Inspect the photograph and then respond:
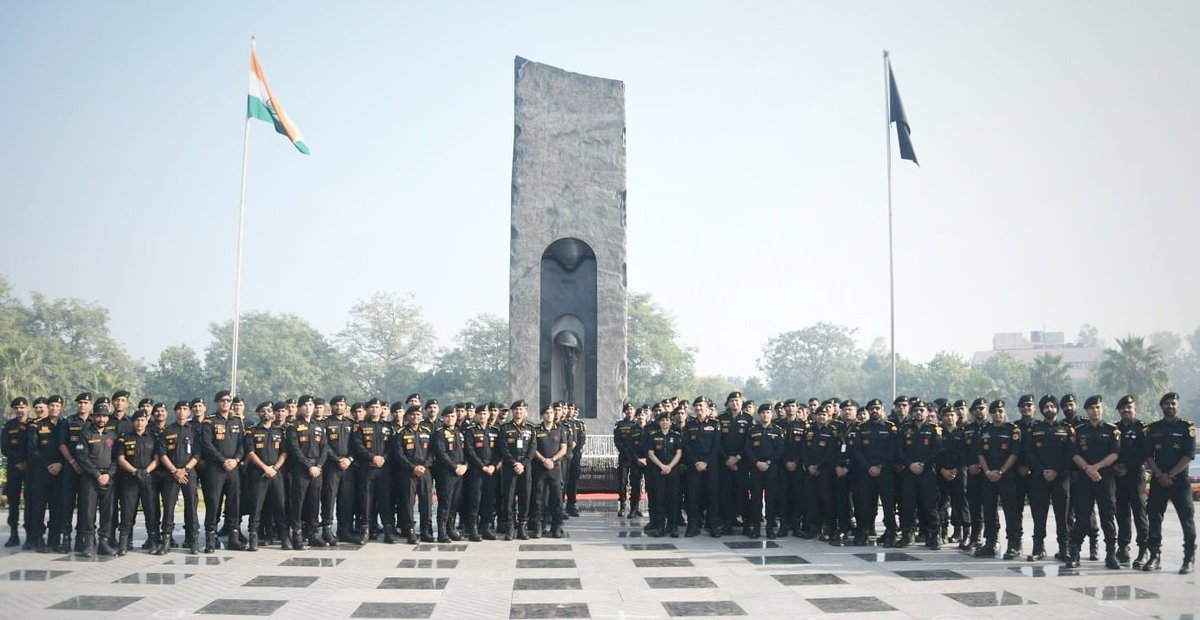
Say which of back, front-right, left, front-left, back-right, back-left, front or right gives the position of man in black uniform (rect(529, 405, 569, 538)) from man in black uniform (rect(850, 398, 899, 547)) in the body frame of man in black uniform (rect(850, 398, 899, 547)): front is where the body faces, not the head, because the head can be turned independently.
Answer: right

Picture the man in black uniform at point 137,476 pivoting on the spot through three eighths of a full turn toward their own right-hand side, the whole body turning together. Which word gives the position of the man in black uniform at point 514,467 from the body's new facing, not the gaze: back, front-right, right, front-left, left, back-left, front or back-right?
back-right

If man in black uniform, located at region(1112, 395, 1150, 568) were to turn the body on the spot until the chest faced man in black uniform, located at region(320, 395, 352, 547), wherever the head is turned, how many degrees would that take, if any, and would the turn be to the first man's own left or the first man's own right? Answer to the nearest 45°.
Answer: approximately 45° to the first man's own right

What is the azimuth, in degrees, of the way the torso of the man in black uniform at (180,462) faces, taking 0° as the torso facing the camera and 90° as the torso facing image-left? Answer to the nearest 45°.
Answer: approximately 0°

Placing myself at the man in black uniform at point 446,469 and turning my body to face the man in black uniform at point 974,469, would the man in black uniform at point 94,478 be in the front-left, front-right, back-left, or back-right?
back-right

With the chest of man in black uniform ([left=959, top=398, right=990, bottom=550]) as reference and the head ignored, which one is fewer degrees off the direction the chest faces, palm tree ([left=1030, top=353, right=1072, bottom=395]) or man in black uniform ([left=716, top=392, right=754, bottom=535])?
the man in black uniform

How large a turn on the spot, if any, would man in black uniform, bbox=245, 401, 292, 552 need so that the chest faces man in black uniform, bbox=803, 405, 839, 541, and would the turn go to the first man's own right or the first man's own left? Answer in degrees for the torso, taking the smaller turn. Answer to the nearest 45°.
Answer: approximately 90° to the first man's own left
